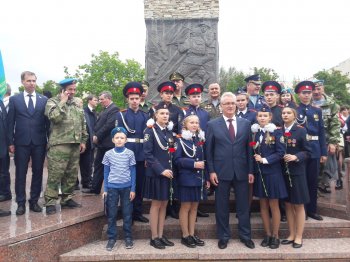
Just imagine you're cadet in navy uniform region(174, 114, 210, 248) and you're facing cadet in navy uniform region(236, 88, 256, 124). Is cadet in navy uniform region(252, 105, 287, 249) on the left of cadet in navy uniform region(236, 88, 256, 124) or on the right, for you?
right

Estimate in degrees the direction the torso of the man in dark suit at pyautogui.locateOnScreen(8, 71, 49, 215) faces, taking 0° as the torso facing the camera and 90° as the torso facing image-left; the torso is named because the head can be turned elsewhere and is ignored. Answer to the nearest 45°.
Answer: approximately 0°

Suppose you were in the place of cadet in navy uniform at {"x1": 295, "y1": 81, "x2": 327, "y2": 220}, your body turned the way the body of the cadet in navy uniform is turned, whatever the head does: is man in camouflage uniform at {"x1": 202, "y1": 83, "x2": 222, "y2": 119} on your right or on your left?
on your right

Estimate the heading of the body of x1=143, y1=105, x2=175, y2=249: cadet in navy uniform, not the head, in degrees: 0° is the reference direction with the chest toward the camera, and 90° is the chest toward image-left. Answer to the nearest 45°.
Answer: approximately 315°
